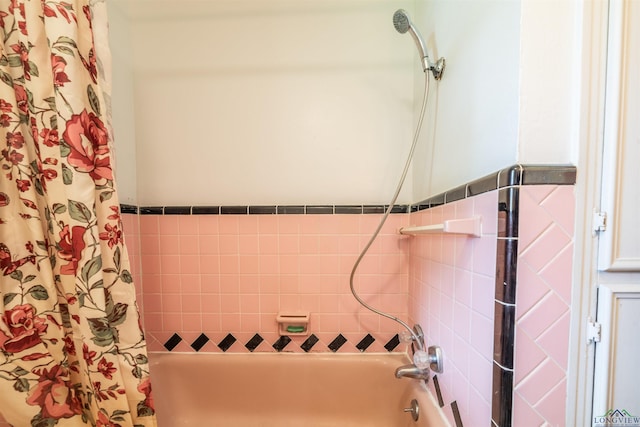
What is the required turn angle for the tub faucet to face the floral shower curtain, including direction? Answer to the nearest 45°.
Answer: approximately 45° to its left

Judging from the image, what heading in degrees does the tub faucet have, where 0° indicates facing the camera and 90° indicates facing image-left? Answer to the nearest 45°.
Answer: approximately 90°
